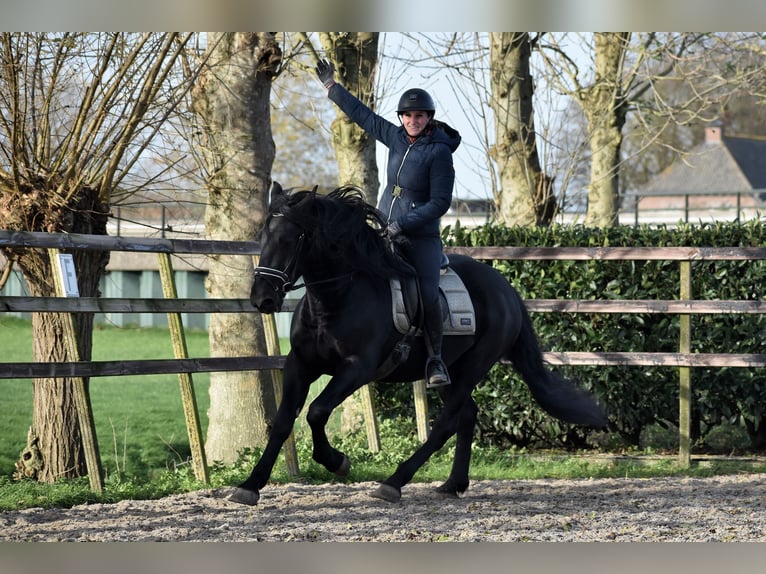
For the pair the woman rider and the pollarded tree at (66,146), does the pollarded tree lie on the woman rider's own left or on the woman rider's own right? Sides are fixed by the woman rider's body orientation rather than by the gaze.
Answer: on the woman rider's own right

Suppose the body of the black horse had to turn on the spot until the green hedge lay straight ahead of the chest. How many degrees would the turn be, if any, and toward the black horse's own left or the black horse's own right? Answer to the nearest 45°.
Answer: approximately 180°

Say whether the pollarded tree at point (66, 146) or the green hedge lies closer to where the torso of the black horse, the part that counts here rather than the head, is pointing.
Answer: the pollarded tree

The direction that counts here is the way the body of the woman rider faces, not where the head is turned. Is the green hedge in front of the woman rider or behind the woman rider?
behind

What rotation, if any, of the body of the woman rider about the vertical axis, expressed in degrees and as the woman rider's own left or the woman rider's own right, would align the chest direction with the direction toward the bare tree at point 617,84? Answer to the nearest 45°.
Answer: approximately 135° to the woman rider's own right

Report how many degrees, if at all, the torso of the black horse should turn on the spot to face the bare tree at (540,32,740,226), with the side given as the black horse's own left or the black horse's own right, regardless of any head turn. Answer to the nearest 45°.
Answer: approximately 135° to the black horse's own right

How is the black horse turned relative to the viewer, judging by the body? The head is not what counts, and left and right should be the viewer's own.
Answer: facing the viewer and to the left of the viewer
